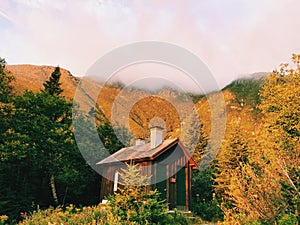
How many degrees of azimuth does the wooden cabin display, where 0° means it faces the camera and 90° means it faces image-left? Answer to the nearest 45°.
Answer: approximately 315°

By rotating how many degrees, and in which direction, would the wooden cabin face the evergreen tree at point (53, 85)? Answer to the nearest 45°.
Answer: approximately 180°
